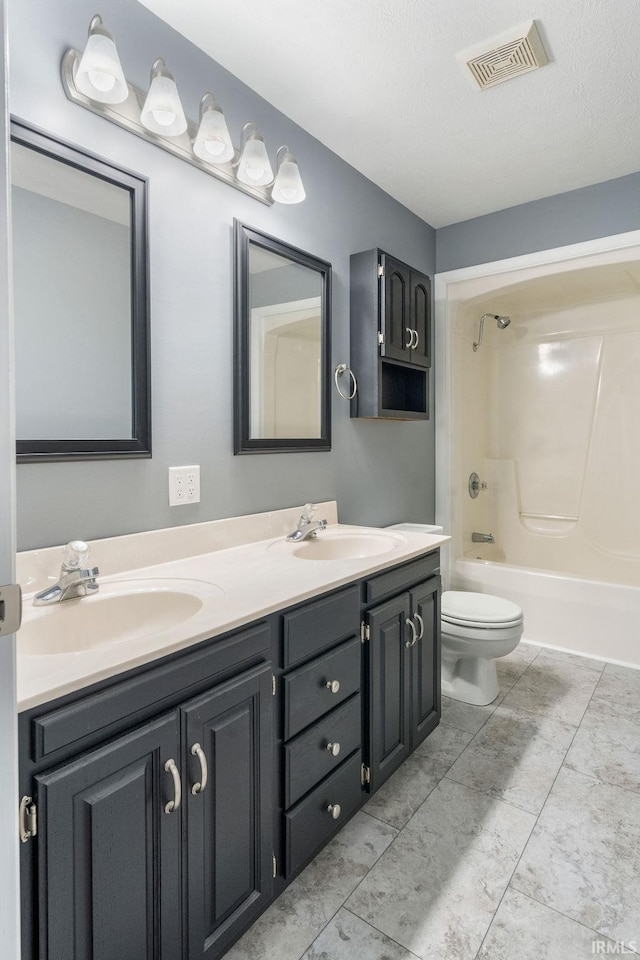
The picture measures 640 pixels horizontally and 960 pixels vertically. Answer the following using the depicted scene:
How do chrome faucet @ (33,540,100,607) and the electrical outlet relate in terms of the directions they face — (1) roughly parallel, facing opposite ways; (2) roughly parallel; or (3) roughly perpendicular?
roughly parallel

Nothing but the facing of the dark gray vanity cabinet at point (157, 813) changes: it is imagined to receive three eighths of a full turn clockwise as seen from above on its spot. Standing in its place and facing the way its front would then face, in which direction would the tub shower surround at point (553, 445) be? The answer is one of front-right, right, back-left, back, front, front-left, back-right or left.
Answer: back-right

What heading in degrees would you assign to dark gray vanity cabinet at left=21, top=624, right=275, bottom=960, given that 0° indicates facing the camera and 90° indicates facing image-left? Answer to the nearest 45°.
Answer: approximately 315°

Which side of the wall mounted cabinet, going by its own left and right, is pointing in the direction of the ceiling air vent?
front

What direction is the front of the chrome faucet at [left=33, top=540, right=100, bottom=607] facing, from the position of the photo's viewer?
facing the viewer and to the right of the viewer

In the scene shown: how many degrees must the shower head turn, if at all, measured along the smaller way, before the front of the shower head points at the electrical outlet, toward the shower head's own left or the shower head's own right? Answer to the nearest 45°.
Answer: approximately 90° to the shower head's own right

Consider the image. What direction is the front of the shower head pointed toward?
to the viewer's right

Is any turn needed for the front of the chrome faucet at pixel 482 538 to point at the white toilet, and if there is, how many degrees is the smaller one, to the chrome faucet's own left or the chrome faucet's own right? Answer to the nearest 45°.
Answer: approximately 90° to the chrome faucet's own right

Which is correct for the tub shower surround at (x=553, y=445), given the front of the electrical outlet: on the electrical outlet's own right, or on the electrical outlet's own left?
on the electrical outlet's own left

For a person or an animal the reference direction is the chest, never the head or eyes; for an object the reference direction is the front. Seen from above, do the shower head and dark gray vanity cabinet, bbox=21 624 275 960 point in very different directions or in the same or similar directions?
same or similar directions

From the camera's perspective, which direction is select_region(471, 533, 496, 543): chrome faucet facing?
to the viewer's right

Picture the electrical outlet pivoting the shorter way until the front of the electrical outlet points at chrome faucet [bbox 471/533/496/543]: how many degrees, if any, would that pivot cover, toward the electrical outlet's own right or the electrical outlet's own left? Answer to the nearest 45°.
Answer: approximately 90° to the electrical outlet's own left
